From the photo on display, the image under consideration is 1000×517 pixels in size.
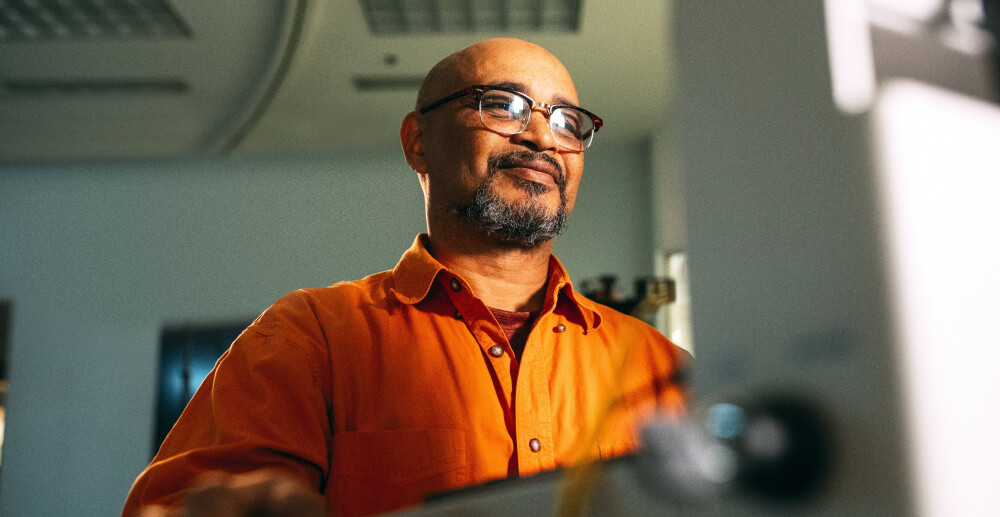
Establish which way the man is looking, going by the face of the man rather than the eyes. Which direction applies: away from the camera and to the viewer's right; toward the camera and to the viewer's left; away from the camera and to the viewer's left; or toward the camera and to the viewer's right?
toward the camera and to the viewer's right

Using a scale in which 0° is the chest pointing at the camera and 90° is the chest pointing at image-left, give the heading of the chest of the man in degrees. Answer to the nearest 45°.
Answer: approximately 315°
